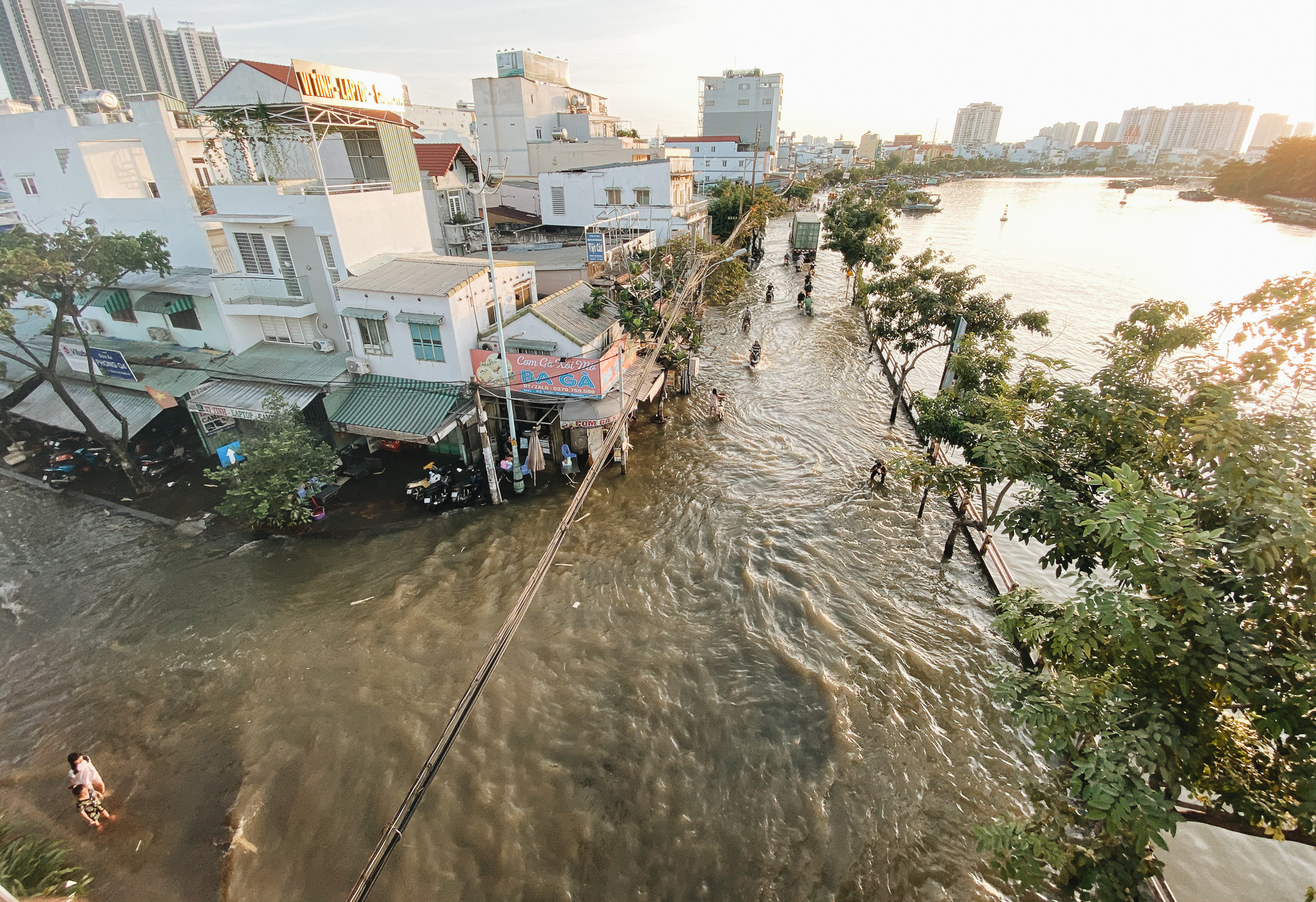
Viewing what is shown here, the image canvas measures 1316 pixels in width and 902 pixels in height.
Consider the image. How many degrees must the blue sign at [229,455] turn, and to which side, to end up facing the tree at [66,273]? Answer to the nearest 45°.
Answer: approximately 135° to its right

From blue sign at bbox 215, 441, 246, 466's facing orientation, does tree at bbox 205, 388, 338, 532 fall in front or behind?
in front

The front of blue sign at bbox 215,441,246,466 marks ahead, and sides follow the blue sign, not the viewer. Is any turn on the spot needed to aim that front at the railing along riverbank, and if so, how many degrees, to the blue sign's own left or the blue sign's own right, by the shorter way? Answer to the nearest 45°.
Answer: approximately 45° to the blue sign's own left

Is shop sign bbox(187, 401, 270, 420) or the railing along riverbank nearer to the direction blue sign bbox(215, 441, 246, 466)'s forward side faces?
the railing along riverbank

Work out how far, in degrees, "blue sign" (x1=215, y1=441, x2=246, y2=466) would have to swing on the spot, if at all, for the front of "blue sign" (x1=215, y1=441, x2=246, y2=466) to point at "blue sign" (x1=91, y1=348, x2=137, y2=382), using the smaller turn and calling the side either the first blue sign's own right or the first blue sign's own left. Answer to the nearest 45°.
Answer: approximately 180°

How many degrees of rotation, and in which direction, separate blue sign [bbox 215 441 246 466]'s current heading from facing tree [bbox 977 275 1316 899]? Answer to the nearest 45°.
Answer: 0° — it already faces it

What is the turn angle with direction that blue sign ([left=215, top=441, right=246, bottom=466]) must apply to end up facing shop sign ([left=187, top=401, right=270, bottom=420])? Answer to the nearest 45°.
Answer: approximately 180°

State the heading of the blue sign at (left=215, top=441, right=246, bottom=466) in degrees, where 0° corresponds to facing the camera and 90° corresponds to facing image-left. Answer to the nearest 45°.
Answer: approximately 0°

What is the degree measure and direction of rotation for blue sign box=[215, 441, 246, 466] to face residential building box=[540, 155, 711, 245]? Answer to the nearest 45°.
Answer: approximately 135° to its left

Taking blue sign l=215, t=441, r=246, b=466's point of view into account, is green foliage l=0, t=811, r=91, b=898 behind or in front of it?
in front
